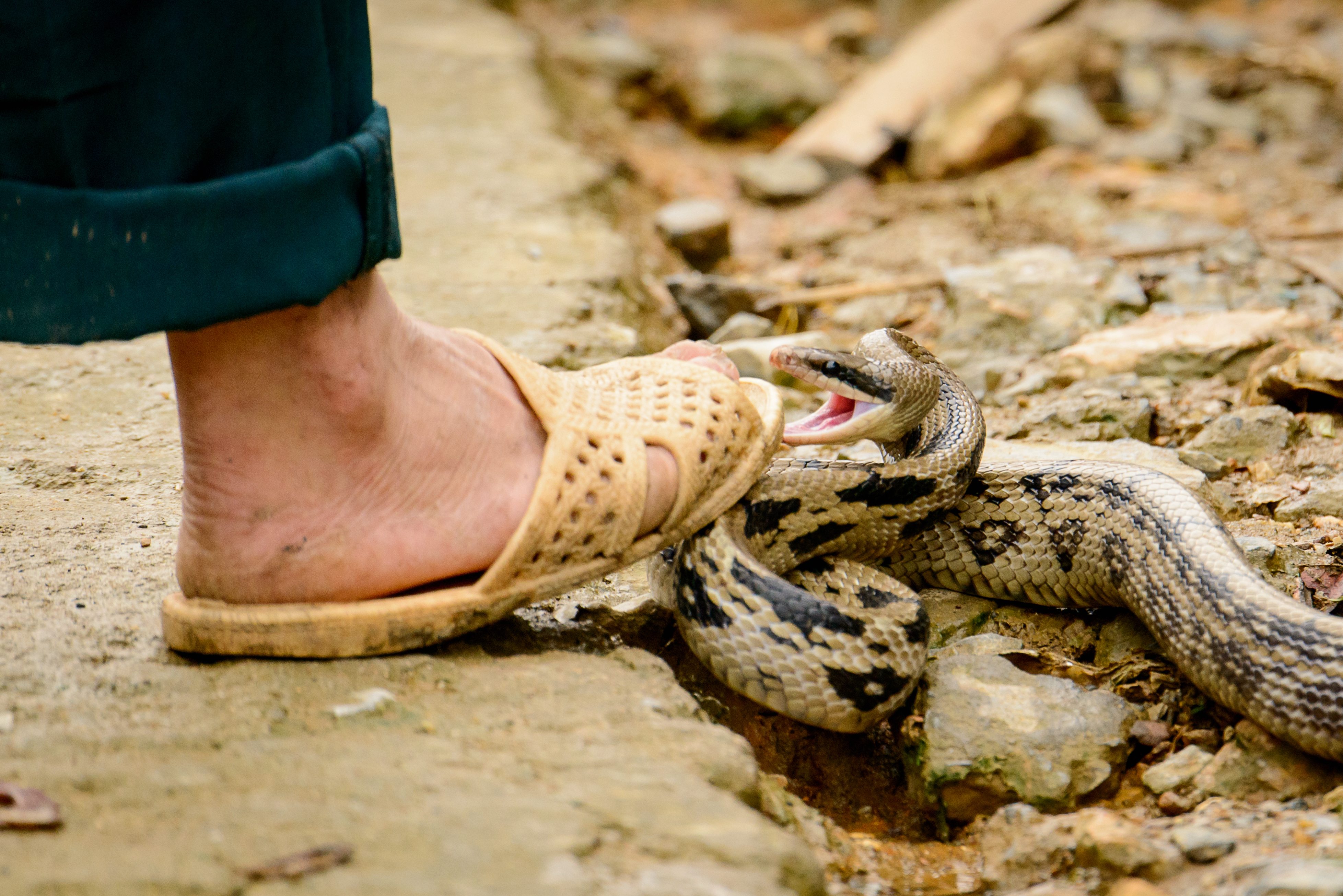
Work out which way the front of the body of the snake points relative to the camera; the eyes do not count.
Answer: to the viewer's left

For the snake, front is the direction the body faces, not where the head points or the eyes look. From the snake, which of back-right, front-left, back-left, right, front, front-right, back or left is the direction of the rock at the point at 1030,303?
right

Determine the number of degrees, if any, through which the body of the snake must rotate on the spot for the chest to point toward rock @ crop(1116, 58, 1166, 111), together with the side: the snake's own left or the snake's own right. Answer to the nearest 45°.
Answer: approximately 90° to the snake's own right

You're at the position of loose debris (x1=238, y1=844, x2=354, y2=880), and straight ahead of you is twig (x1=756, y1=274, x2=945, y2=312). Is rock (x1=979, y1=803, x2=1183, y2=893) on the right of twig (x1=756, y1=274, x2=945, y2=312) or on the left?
right

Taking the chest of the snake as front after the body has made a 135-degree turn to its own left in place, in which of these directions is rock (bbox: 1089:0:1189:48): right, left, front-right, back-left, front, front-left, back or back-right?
back-left

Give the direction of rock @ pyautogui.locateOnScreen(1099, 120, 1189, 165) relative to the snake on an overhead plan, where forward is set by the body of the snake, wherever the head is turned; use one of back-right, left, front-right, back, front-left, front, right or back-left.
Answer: right

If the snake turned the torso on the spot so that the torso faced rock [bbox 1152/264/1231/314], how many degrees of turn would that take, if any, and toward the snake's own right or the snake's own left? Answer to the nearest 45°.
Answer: approximately 90° to the snake's own right

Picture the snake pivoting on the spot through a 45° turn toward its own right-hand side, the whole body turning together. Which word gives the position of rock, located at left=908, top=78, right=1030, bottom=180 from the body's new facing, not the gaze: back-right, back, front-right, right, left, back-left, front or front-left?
front-right

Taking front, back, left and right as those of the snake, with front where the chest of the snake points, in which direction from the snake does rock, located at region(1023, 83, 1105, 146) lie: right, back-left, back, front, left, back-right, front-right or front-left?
right

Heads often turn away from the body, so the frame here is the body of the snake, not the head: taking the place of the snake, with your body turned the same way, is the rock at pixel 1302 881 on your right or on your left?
on your left
